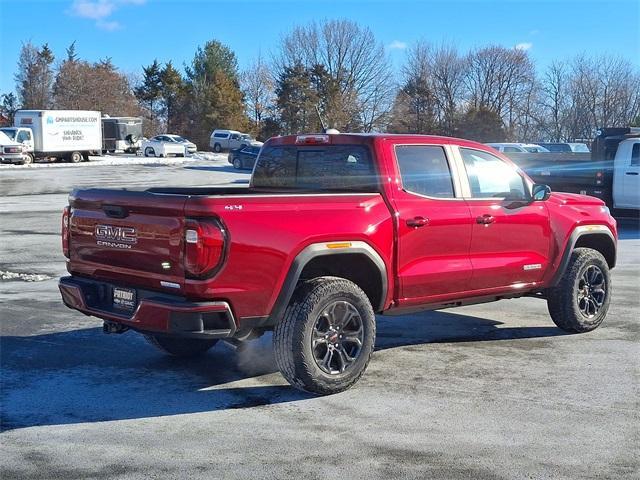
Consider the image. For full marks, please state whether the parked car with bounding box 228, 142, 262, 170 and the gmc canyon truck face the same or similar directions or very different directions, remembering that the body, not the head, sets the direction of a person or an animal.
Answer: very different directions

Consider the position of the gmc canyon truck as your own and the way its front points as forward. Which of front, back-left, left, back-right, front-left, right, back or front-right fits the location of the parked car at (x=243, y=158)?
front-left

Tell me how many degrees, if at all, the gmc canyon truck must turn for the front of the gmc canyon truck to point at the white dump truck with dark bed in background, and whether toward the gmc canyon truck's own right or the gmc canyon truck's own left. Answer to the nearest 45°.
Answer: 0° — it already faces it

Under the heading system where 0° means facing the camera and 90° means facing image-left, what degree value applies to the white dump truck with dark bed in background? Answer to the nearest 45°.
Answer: approximately 270°

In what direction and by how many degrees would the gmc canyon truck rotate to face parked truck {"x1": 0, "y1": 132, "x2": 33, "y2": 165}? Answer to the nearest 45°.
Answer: approximately 90° to its left

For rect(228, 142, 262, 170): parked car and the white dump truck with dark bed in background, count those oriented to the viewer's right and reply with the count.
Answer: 1

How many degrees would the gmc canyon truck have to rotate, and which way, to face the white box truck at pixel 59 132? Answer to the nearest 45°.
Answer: approximately 45° to its left

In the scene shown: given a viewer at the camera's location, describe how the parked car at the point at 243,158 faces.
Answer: facing the viewer and to the left of the viewer

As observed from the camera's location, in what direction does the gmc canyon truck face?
facing away from the viewer and to the right of the viewer

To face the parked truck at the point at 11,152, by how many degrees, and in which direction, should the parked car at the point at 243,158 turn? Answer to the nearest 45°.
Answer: approximately 45° to its right

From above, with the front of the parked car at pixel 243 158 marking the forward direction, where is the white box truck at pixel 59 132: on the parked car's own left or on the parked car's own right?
on the parked car's own right

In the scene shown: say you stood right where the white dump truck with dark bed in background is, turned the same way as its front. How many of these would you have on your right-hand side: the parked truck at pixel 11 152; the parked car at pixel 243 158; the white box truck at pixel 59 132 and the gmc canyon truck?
1

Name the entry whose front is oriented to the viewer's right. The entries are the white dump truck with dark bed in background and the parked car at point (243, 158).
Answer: the white dump truck with dark bed in background

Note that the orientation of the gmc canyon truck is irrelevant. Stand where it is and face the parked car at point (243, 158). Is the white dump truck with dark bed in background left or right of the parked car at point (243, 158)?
right
